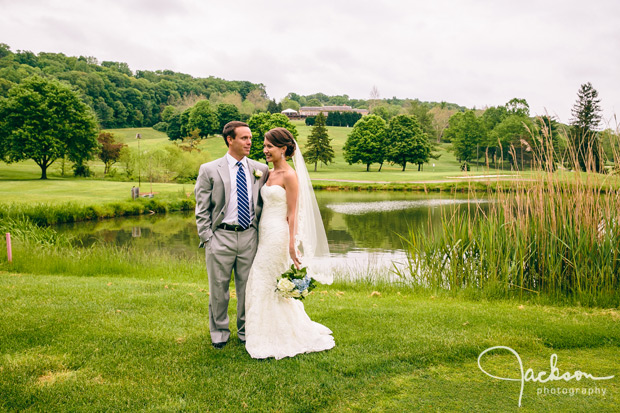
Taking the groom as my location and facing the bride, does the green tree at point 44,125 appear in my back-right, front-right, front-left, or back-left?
back-left

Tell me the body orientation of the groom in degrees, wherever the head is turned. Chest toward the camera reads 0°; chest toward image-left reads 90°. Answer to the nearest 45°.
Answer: approximately 0°

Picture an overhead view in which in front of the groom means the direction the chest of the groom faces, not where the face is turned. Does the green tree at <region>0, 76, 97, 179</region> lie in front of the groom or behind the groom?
behind
